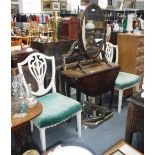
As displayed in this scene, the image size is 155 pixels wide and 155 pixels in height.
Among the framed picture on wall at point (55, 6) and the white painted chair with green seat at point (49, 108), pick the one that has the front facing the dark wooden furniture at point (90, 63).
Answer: the framed picture on wall

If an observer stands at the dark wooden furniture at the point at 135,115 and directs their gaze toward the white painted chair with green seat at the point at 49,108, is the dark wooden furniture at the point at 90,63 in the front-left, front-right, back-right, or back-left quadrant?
front-right

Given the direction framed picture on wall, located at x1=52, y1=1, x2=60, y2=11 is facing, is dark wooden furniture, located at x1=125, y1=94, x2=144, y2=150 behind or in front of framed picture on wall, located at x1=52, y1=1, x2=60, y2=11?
in front

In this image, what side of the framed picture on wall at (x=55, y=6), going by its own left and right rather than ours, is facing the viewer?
front

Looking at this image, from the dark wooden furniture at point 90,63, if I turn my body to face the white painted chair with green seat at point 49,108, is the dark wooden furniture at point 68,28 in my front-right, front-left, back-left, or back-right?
back-right

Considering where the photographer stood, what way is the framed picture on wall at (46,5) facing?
facing the viewer

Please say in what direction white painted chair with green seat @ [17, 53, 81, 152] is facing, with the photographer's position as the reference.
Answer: facing the viewer and to the right of the viewer

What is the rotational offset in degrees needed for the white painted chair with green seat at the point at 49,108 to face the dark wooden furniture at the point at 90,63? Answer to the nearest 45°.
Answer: approximately 90° to its left

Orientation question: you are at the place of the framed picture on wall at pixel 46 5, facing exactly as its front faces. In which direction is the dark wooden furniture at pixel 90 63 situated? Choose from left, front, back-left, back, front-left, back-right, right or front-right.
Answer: front

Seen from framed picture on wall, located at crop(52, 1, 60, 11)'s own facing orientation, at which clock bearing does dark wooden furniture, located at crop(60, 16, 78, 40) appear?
The dark wooden furniture is roughly at 12 o'clock from the framed picture on wall.

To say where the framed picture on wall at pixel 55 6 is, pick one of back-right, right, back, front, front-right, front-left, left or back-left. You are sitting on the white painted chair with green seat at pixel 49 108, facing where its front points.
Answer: back-left

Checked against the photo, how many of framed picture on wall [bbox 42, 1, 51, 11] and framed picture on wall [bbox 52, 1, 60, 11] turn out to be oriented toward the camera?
2

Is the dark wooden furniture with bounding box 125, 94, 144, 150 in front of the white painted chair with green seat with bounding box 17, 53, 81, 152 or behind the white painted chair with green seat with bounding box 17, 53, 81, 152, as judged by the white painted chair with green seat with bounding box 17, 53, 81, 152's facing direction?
in front
